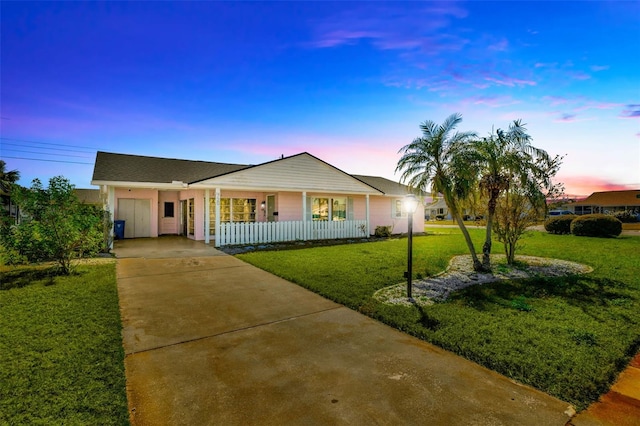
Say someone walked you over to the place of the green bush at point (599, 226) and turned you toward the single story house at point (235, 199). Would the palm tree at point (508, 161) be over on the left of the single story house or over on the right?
left

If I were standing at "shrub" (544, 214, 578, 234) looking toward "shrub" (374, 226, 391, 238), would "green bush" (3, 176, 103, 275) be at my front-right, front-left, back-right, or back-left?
front-left

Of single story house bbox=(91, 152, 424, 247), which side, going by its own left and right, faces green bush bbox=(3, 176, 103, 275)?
right

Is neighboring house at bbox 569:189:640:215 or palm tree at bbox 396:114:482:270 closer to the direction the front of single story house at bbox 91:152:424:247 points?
the palm tree

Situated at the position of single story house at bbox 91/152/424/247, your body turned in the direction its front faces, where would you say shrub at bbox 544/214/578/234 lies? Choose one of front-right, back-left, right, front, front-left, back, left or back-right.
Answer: front-left

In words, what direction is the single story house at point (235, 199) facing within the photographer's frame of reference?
facing the viewer and to the right of the viewer
